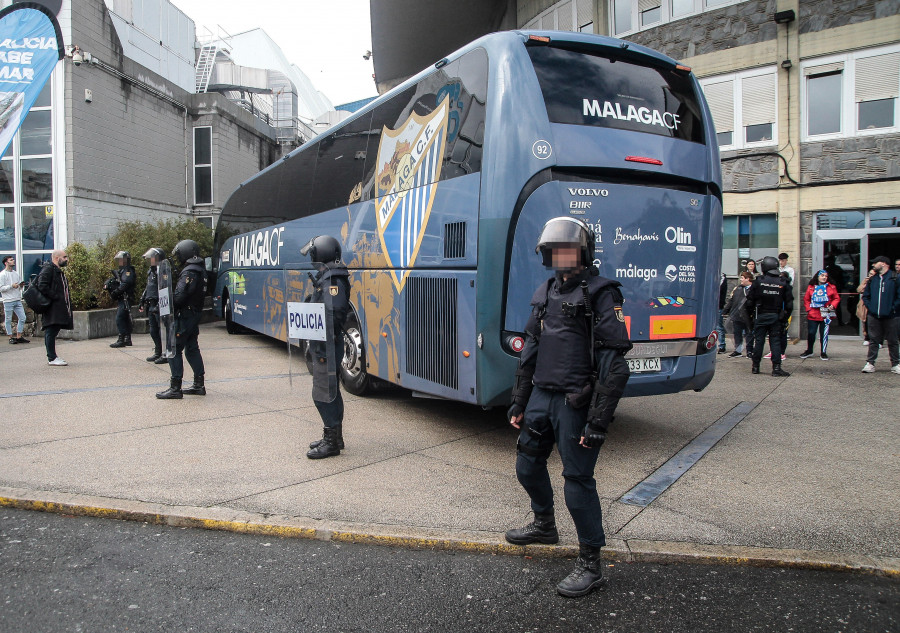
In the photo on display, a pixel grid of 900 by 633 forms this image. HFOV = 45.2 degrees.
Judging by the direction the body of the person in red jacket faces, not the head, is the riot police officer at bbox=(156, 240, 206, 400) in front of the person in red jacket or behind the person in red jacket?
in front

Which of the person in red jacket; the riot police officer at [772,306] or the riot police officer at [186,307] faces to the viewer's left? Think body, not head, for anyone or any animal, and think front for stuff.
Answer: the riot police officer at [186,307]

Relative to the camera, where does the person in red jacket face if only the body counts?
toward the camera

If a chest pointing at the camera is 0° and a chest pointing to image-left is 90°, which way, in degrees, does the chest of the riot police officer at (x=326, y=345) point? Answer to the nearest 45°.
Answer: approximately 90°

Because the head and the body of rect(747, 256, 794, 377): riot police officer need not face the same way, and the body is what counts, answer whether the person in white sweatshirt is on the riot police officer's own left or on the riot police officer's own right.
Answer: on the riot police officer's own left

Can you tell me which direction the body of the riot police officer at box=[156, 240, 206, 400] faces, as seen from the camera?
to the viewer's left

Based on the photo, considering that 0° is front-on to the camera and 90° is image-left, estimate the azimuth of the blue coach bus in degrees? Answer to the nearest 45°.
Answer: approximately 135°

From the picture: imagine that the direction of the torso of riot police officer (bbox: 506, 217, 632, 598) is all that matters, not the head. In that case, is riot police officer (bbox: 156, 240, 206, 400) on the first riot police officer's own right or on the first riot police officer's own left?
on the first riot police officer's own right

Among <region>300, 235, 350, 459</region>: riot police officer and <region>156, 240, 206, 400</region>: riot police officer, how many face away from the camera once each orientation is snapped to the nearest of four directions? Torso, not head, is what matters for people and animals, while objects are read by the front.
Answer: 0

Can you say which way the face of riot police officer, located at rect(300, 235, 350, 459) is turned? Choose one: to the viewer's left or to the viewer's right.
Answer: to the viewer's left
